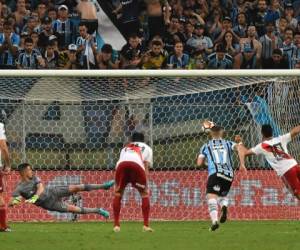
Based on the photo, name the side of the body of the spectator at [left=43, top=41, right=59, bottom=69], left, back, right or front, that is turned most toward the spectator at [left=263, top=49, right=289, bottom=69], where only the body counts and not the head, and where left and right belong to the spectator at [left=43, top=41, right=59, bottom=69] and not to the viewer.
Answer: left

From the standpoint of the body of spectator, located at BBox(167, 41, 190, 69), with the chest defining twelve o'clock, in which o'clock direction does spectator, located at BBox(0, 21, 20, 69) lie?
spectator, located at BBox(0, 21, 20, 69) is roughly at 3 o'clock from spectator, located at BBox(167, 41, 190, 69).

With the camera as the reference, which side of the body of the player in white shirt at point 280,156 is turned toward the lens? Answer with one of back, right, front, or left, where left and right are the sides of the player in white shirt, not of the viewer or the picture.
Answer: back

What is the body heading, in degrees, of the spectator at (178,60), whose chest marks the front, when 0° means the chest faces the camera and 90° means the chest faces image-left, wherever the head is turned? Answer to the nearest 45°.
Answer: approximately 0°

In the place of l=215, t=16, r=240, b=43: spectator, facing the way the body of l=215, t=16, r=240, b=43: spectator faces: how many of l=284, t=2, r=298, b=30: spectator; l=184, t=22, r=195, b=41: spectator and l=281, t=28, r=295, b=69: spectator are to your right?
1

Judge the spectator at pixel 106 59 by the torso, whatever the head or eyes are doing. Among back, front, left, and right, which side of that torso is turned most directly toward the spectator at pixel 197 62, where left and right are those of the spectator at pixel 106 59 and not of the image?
left

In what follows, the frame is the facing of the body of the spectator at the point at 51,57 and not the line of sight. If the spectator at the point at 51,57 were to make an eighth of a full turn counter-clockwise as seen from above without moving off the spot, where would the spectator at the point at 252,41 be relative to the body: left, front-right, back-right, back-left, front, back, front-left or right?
front-left

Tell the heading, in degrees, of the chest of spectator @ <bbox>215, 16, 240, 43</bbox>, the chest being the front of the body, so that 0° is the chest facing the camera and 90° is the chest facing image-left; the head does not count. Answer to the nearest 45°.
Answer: approximately 0°

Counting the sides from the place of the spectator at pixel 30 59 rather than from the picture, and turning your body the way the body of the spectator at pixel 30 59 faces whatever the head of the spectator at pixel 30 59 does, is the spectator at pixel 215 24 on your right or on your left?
on your left

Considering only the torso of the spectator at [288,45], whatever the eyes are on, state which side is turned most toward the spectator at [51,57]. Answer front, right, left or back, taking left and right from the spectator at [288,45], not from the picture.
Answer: right
